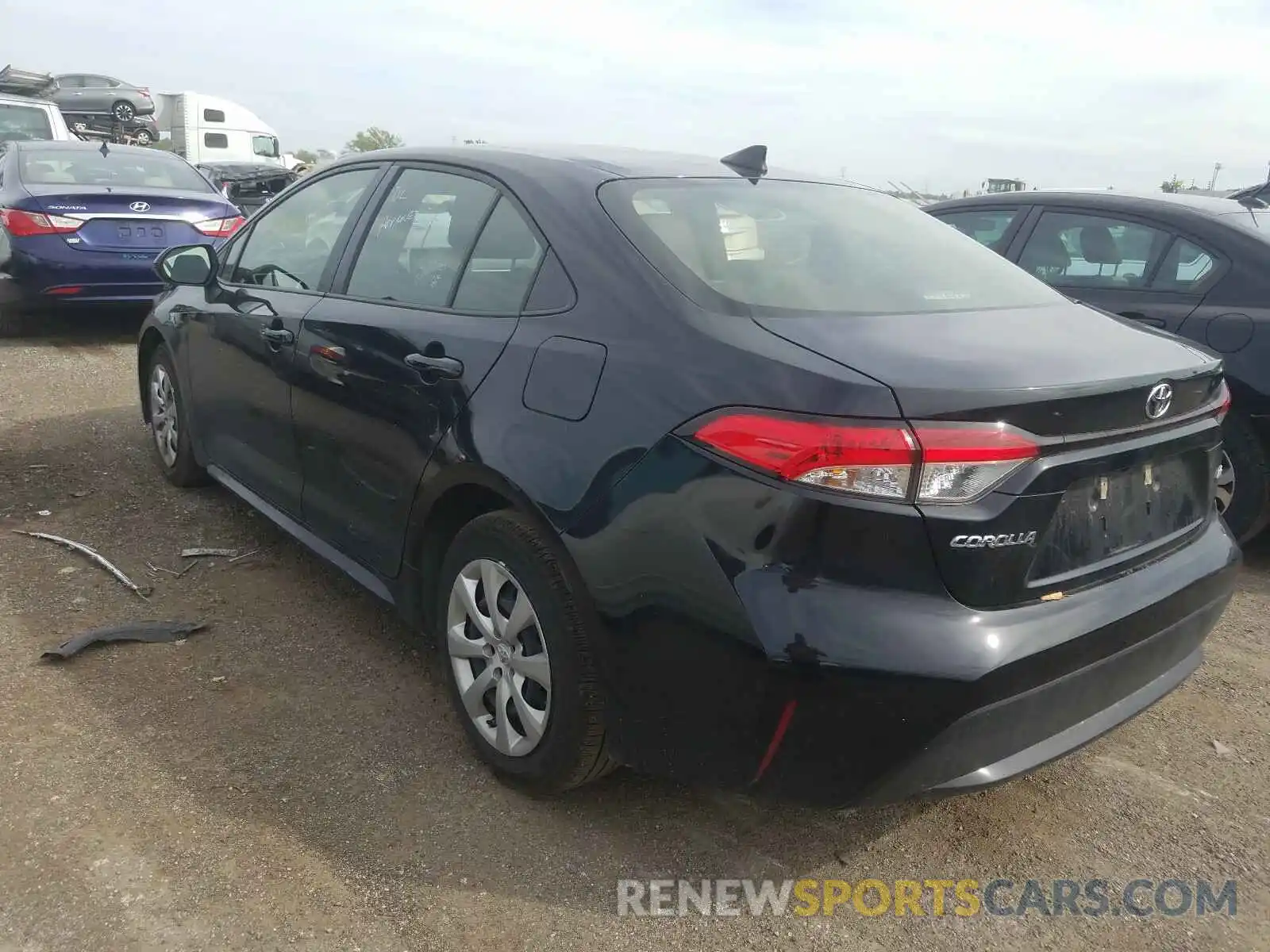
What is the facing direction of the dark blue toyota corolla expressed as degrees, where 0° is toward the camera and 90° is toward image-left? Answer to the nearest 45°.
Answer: approximately 135°

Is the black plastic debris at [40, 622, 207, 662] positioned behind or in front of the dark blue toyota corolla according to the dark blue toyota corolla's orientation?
in front
